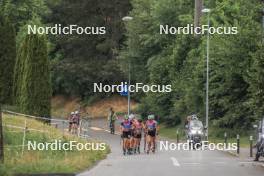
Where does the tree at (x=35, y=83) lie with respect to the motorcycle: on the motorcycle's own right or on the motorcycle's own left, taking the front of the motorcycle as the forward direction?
on the motorcycle's own right

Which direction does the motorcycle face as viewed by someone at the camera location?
facing the viewer
